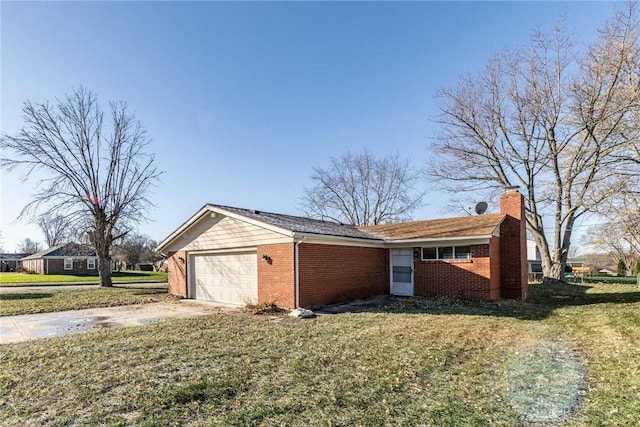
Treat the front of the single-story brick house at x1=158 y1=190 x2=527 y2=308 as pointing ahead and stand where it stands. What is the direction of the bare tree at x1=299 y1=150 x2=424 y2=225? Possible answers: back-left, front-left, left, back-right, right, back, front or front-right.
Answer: back-right

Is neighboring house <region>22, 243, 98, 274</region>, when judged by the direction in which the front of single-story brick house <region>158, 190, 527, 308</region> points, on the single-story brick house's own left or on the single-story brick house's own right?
on the single-story brick house's own right

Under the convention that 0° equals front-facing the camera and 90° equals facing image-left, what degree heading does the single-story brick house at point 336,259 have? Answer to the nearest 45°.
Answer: approximately 45°
